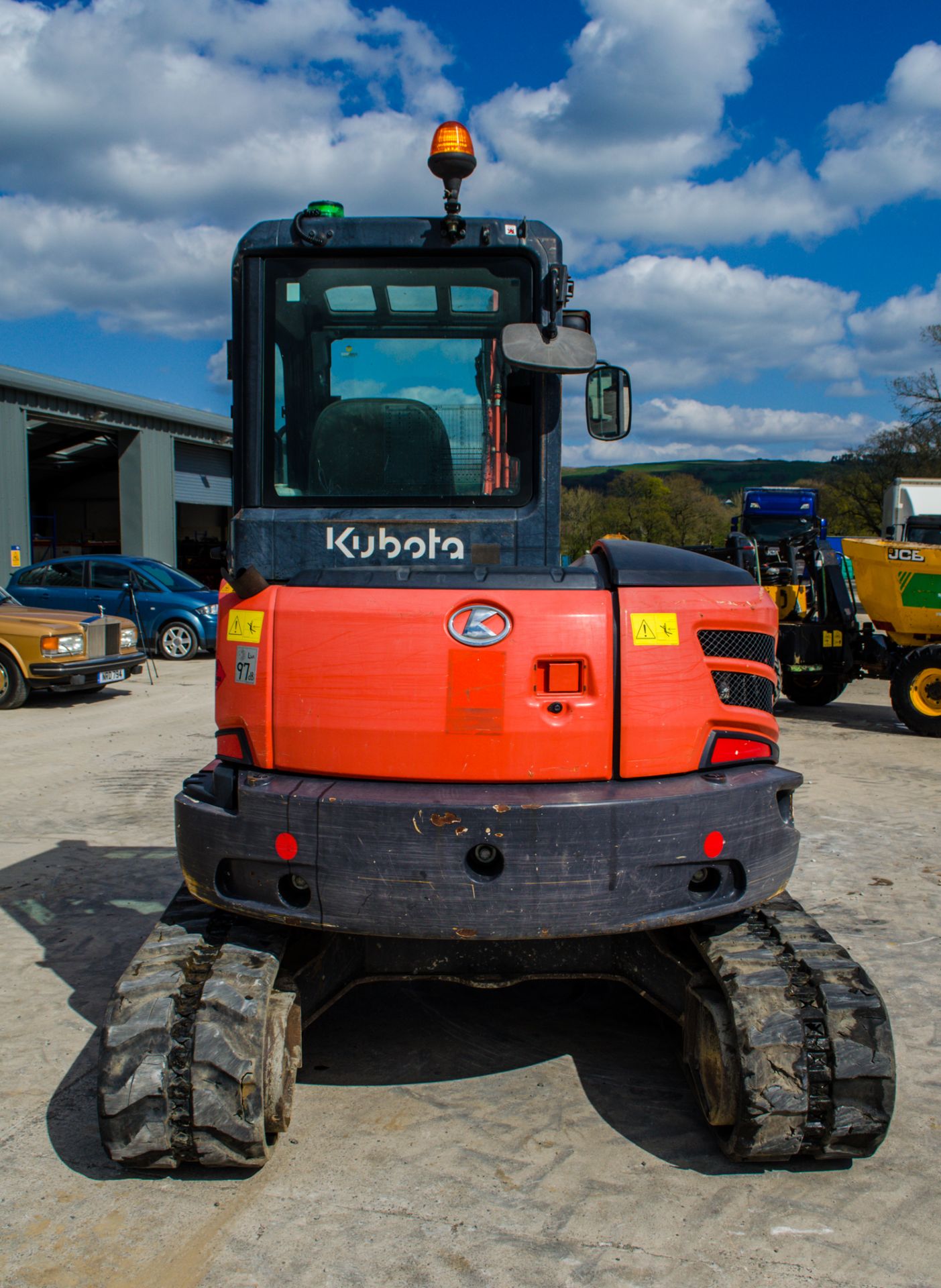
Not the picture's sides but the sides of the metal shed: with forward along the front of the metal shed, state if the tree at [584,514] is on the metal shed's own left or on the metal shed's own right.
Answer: on the metal shed's own left

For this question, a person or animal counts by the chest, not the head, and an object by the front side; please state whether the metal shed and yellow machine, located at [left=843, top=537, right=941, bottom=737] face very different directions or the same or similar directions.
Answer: very different directions

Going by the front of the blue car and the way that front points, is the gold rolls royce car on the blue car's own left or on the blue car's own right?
on the blue car's own right

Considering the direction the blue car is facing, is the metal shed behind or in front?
behind

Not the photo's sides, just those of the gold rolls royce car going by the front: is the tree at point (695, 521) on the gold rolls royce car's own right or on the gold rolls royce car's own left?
on the gold rolls royce car's own left

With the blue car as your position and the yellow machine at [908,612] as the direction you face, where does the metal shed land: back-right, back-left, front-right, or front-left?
back-left

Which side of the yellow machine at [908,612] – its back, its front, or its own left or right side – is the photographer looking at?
left

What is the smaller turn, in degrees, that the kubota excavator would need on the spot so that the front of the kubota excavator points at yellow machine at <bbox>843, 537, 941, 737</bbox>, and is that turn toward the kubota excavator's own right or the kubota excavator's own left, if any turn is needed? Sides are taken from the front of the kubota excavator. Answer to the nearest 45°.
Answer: approximately 45° to the kubota excavator's own right

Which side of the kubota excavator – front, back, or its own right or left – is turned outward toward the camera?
back

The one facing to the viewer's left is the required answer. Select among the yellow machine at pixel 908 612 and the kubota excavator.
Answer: the yellow machine

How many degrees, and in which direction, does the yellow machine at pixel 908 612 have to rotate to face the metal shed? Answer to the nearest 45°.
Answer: approximately 45° to its right

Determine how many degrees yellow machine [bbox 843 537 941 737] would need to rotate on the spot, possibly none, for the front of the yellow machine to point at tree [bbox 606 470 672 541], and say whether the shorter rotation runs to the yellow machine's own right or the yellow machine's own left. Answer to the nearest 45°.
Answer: approximately 90° to the yellow machine's own right

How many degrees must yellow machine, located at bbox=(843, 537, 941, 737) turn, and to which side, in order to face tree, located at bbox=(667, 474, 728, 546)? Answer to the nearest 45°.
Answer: approximately 90° to its right
